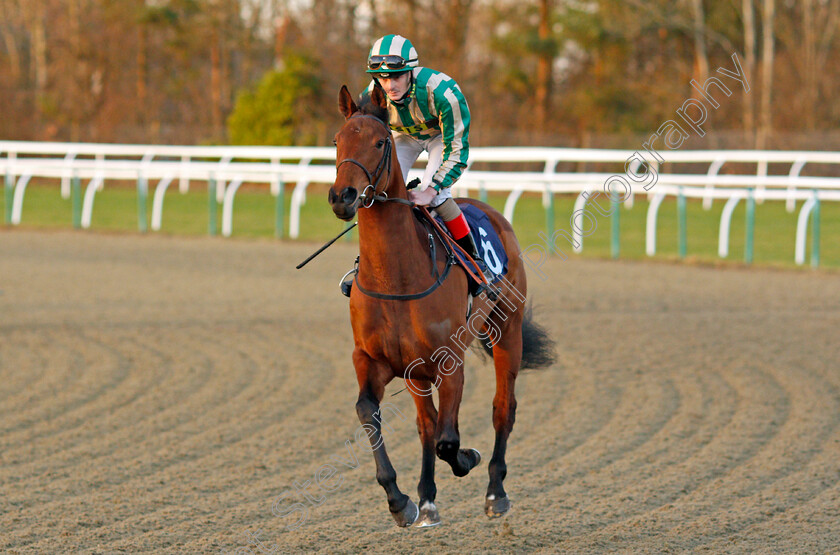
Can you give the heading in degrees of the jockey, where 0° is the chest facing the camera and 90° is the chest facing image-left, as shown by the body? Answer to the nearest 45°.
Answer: approximately 45°

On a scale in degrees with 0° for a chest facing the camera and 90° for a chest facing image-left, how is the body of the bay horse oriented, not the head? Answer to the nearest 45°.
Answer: approximately 45°

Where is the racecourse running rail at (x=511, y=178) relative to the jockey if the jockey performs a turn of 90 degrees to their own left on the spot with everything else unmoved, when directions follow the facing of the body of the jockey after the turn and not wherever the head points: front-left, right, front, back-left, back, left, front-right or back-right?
back-left

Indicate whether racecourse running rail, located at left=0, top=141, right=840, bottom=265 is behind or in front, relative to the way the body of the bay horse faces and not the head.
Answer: behind

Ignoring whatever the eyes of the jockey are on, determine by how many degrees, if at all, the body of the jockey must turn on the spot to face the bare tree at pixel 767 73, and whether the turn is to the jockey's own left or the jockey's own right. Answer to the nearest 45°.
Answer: approximately 135° to the jockey's own right

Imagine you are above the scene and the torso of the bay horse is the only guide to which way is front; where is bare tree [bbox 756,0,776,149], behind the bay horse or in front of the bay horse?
behind
